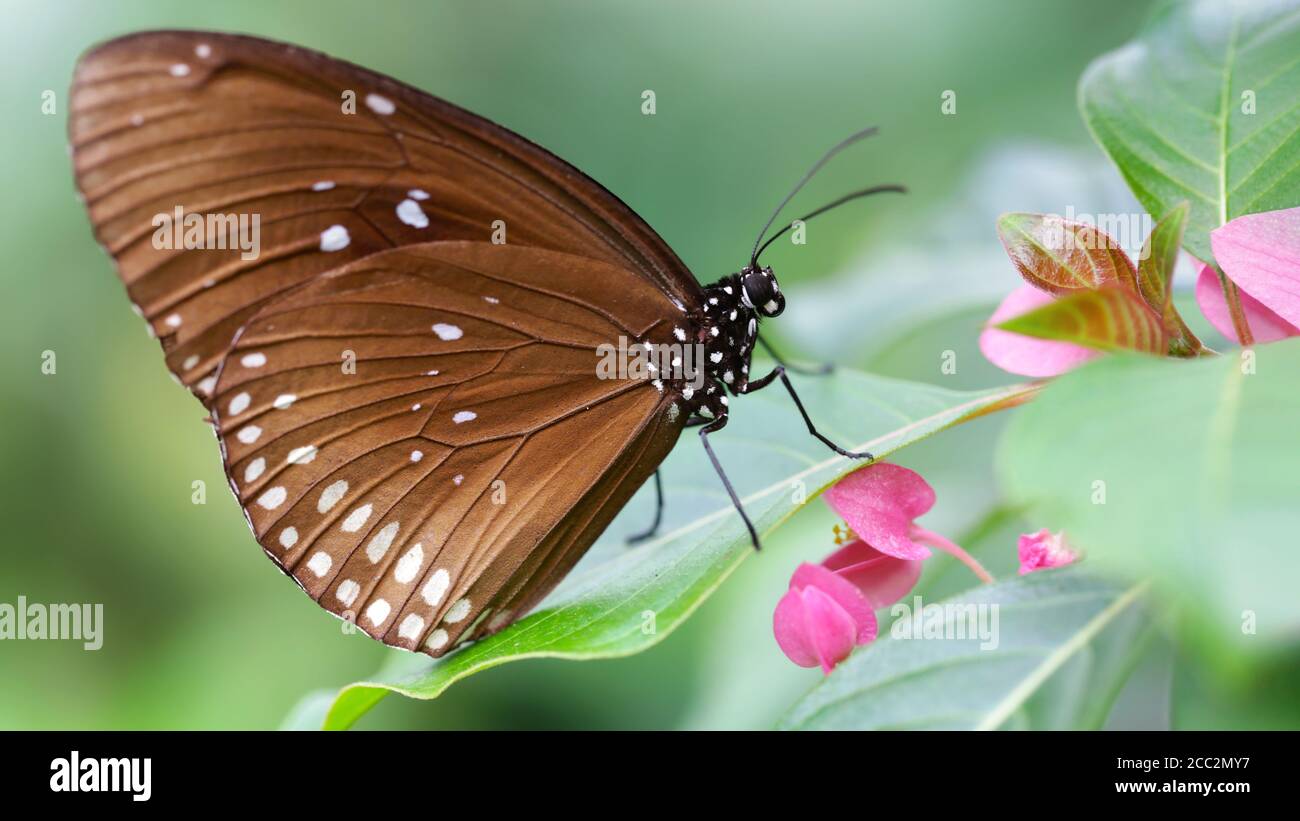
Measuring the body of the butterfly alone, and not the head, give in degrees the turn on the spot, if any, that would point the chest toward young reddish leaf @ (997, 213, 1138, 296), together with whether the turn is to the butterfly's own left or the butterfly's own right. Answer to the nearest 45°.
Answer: approximately 45° to the butterfly's own right

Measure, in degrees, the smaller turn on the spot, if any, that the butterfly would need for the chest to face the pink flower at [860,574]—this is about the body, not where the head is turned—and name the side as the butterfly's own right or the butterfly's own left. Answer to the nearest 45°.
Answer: approximately 45° to the butterfly's own right

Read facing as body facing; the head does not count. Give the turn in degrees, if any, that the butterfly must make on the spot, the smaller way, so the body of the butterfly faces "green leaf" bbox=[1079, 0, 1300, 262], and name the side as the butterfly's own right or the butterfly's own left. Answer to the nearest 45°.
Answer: approximately 45° to the butterfly's own right

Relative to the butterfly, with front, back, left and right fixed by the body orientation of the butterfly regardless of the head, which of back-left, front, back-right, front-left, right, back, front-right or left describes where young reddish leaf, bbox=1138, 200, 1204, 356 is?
front-right

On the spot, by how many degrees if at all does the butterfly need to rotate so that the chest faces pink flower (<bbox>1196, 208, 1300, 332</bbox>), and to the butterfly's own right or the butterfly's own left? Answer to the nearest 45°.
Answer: approximately 45° to the butterfly's own right

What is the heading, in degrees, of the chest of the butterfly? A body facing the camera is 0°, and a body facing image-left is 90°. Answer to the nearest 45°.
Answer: approximately 270°
